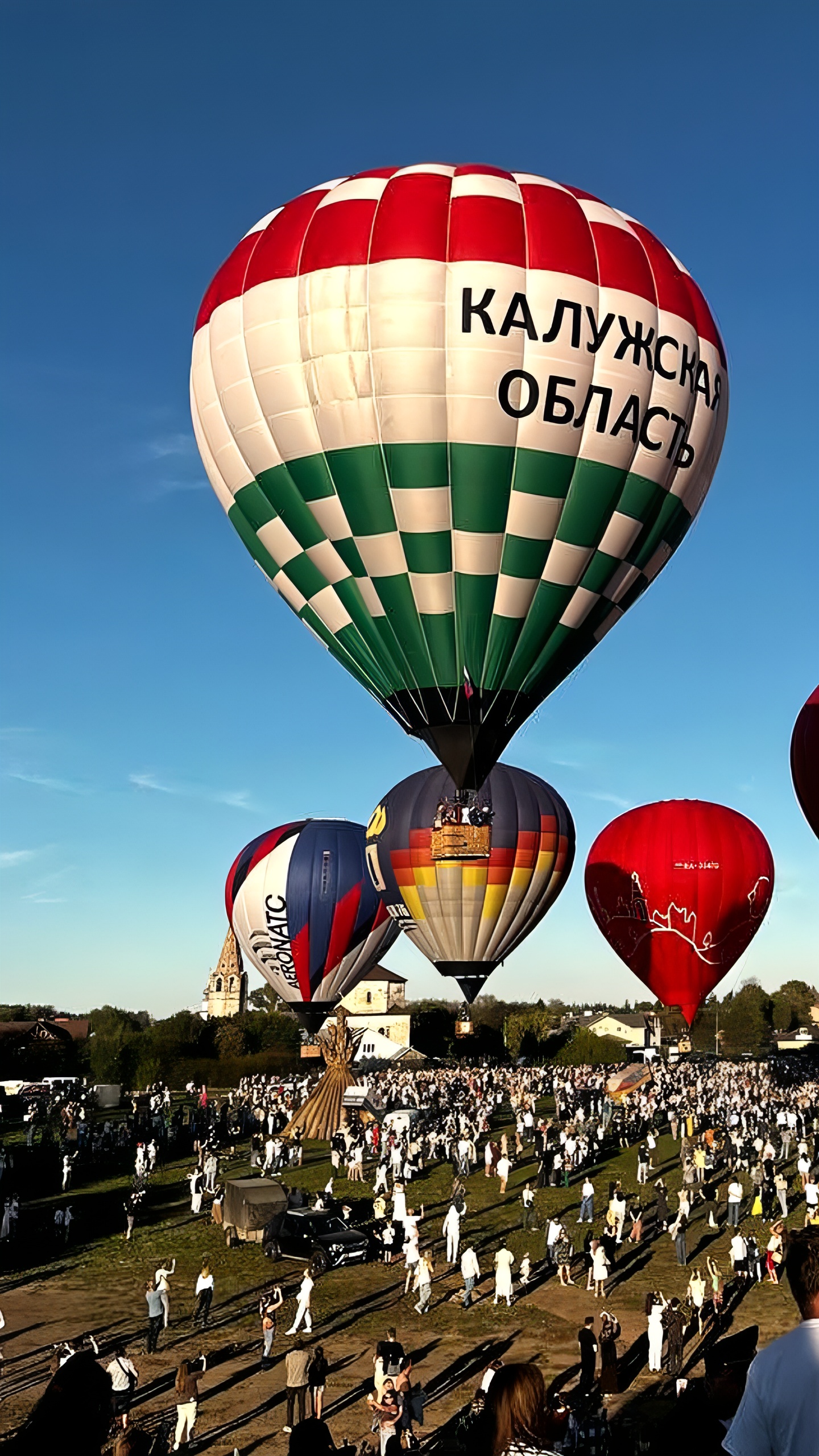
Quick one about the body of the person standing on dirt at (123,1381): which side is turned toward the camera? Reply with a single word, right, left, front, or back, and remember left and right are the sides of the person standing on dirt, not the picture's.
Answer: back

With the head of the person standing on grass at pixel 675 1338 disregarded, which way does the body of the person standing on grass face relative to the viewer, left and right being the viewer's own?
facing away from the viewer

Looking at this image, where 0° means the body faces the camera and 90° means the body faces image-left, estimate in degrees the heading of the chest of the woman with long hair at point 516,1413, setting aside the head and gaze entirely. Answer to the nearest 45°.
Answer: approximately 180°

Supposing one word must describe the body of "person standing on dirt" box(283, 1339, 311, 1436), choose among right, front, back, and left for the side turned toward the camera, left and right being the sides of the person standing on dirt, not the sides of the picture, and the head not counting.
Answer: back

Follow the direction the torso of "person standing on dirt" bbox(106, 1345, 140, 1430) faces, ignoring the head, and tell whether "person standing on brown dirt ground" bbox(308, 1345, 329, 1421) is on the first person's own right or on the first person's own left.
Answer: on the first person's own right

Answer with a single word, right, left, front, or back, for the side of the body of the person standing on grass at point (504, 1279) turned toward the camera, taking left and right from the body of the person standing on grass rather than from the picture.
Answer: back

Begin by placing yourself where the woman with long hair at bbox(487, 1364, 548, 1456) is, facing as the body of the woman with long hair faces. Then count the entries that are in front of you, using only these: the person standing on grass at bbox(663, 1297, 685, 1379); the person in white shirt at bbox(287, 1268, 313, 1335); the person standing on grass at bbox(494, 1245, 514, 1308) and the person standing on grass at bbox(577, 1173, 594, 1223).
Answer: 4

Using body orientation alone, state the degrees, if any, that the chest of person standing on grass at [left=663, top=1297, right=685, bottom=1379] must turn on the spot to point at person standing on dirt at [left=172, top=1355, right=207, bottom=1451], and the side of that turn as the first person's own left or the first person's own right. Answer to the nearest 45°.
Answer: approximately 135° to the first person's own left

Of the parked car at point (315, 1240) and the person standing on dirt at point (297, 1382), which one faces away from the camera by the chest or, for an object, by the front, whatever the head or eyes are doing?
the person standing on dirt

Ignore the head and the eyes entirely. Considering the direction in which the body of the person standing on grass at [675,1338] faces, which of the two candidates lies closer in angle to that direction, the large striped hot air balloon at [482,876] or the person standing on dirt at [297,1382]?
the large striped hot air balloon
